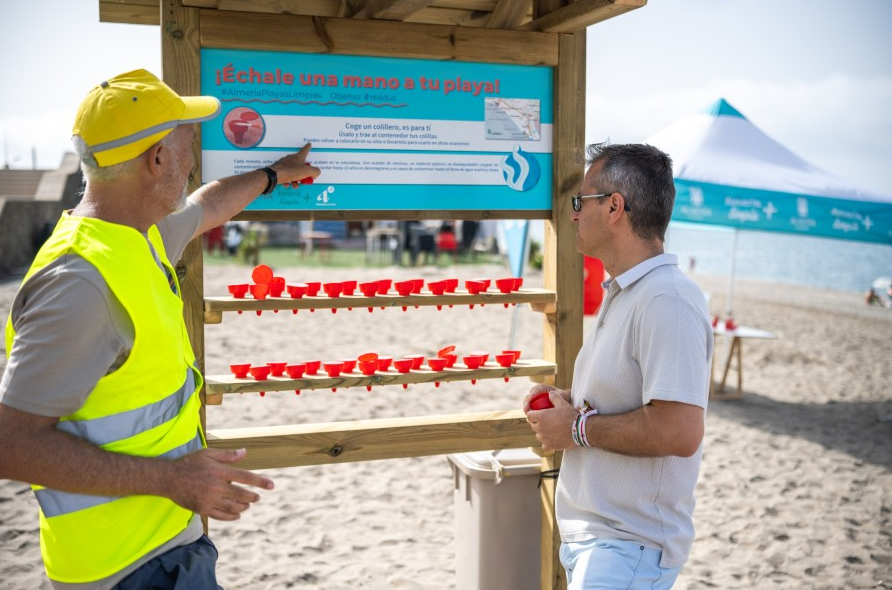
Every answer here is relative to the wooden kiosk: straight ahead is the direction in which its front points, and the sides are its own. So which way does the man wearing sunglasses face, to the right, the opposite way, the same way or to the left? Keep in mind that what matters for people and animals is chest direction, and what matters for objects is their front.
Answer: to the right

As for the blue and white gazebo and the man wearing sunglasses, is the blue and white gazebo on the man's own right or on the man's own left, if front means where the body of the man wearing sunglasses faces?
on the man's own right

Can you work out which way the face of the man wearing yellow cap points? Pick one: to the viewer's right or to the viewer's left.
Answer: to the viewer's right

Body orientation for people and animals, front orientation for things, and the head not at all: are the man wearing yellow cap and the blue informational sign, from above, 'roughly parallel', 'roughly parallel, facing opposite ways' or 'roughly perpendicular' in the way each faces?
roughly perpendicular

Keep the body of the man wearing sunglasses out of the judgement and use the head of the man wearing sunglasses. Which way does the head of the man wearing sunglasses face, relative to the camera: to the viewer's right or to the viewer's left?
to the viewer's left

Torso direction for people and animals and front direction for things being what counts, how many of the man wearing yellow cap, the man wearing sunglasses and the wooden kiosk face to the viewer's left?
1

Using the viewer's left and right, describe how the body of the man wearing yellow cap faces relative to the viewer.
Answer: facing to the right of the viewer

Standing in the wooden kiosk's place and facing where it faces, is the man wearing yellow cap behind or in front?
in front

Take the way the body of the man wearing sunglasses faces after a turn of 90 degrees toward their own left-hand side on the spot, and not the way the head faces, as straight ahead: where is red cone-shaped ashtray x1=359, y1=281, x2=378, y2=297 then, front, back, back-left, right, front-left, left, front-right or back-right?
back-right

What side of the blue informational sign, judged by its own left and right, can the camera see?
front

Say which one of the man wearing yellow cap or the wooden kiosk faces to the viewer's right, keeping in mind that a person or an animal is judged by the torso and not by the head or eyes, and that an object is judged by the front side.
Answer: the man wearing yellow cap

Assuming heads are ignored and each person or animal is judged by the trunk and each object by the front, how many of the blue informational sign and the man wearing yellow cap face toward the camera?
1

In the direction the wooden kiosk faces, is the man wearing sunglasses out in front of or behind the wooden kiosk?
in front

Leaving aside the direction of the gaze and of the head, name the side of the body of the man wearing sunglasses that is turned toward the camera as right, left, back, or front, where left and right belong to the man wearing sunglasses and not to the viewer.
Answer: left

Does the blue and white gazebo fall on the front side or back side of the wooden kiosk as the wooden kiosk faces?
on the back side

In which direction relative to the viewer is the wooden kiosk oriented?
toward the camera
